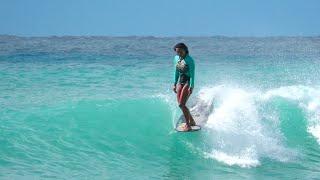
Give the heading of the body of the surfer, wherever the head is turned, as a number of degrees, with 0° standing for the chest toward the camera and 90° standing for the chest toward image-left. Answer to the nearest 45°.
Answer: approximately 45°
